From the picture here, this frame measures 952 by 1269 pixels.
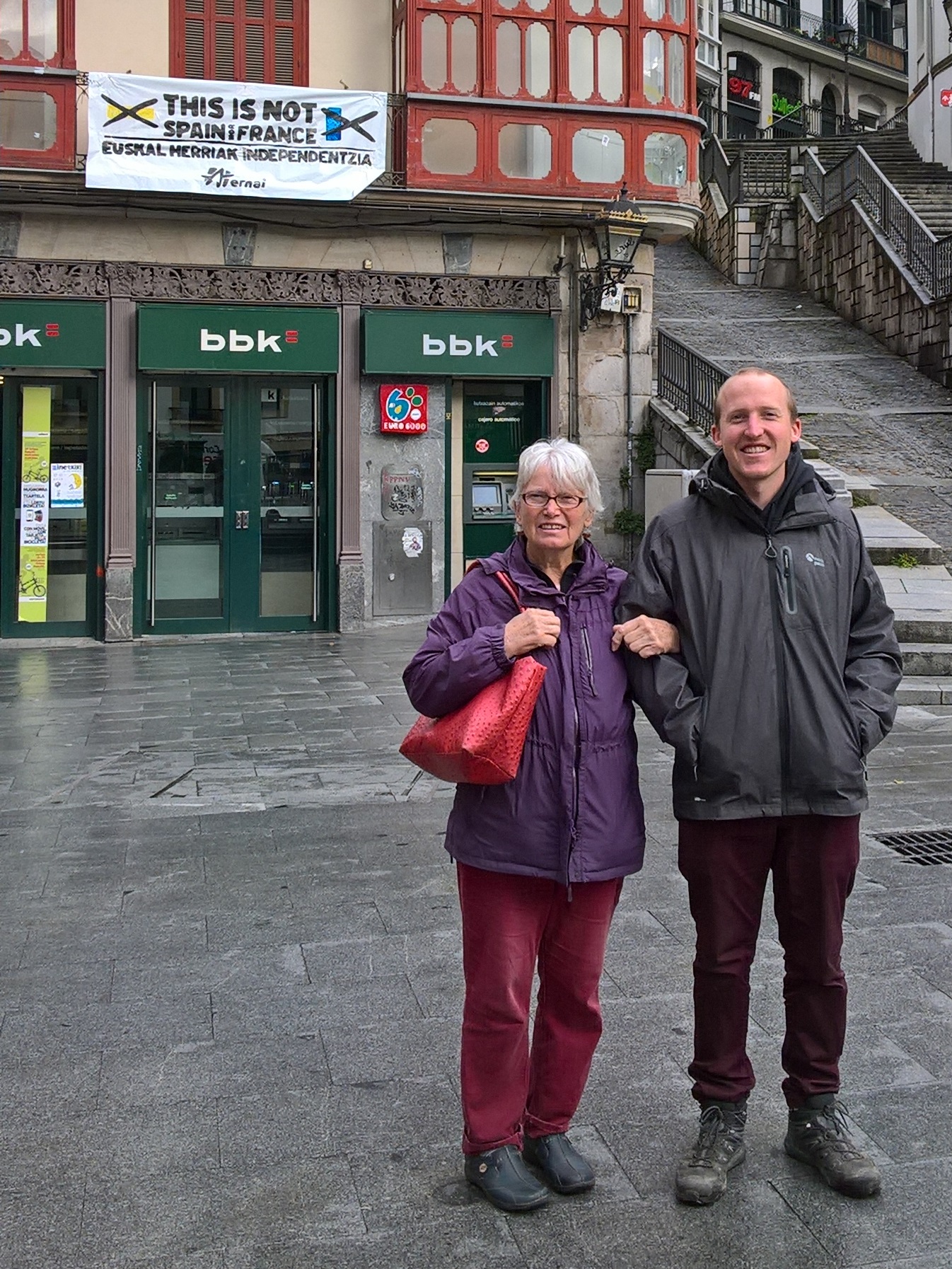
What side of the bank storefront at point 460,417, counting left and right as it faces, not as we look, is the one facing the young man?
front

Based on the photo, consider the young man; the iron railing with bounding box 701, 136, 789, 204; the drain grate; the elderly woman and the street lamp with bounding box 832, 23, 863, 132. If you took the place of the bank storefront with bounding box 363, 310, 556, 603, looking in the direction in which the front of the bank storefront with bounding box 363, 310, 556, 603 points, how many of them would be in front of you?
3

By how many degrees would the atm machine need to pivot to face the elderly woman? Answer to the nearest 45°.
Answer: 0° — it already faces them

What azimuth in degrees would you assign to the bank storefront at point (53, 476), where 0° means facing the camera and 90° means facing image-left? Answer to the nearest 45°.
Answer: approximately 0°
